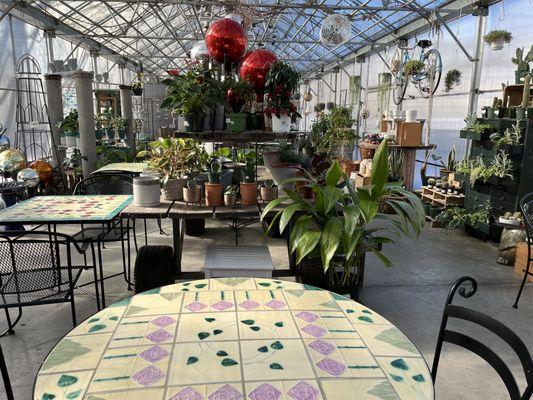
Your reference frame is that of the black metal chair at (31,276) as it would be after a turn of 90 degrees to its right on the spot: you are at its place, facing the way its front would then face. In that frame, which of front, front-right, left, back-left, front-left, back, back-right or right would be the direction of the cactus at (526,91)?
front

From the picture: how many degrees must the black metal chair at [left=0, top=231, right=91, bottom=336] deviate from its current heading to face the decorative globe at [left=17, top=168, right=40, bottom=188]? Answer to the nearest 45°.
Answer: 0° — it already faces it

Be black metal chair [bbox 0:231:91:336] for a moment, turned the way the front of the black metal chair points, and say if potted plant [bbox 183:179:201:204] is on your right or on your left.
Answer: on your right

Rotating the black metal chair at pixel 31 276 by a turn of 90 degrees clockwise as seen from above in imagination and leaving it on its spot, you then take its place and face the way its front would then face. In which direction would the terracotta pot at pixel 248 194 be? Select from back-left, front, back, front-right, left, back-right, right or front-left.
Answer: front

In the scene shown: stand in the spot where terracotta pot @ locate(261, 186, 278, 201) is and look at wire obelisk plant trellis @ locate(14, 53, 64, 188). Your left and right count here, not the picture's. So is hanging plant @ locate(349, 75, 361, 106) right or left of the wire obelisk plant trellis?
right

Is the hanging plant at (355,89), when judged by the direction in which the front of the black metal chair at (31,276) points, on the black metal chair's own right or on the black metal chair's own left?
on the black metal chair's own right

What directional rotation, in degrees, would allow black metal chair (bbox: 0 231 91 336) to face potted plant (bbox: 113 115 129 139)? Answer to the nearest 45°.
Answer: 0° — it already faces it

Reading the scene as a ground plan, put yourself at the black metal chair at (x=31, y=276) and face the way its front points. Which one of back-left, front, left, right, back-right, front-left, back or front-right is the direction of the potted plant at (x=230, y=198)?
right

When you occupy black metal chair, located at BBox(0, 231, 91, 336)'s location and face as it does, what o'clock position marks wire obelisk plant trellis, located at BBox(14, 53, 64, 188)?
The wire obelisk plant trellis is roughly at 12 o'clock from the black metal chair.

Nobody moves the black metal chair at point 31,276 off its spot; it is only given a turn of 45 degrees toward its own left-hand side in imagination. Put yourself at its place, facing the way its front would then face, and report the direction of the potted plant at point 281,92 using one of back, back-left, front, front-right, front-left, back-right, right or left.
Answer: back-right

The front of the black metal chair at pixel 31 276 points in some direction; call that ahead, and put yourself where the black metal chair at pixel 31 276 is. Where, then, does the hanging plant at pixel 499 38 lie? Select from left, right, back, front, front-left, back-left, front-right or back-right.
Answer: right

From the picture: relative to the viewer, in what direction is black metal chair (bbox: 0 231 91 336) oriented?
away from the camera

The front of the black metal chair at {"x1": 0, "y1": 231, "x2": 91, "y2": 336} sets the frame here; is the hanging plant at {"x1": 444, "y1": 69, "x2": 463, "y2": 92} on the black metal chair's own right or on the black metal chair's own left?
on the black metal chair's own right
